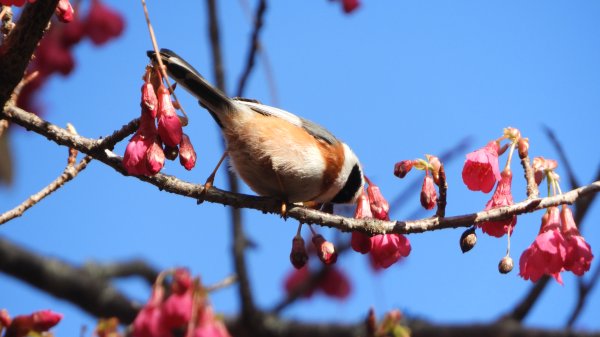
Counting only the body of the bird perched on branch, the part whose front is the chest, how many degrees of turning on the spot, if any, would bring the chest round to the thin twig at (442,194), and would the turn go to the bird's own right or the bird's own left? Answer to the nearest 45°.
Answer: approximately 45° to the bird's own right

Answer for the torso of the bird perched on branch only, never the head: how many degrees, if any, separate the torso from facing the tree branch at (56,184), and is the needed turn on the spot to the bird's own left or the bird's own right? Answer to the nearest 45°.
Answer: approximately 135° to the bird's own right

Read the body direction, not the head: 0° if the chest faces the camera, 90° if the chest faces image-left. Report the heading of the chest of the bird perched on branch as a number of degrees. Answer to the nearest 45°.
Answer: approximately 270°

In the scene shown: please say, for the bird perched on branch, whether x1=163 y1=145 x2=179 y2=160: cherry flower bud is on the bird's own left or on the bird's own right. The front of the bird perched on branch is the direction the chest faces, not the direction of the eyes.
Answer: on the bird's own right
